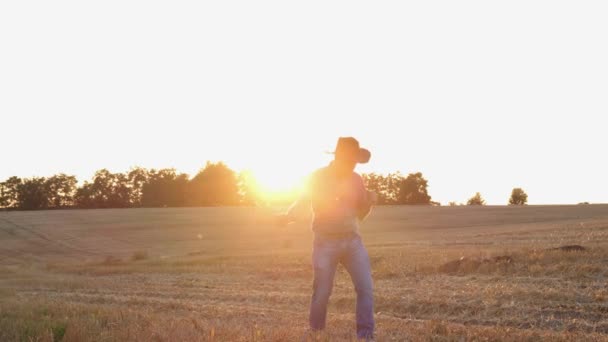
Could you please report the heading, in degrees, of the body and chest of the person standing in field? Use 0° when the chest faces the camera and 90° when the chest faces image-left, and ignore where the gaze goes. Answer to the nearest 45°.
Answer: approximately 315°
